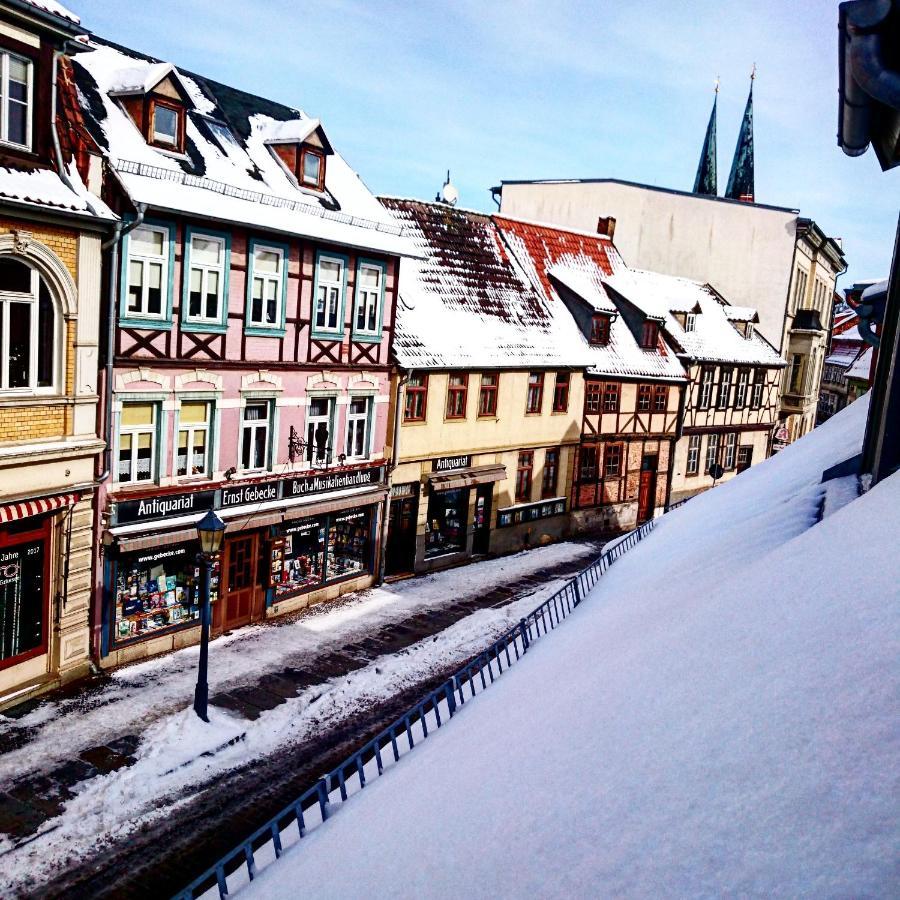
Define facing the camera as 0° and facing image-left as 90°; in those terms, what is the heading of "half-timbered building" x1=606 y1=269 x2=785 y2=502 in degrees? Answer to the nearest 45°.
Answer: approximately 315°

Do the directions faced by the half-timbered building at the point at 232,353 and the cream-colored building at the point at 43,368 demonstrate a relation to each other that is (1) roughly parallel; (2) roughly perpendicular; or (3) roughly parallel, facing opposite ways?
roughly parallel

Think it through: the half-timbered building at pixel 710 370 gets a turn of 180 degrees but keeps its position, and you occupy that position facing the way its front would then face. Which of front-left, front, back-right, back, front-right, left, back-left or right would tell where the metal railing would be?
back-left

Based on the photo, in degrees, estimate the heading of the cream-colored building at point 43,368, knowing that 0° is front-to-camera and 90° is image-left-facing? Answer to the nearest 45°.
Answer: approximately 315°

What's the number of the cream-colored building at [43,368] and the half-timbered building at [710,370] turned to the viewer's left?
0

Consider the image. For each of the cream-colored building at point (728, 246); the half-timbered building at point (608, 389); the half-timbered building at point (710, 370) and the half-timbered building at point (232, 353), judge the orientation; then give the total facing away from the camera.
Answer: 0

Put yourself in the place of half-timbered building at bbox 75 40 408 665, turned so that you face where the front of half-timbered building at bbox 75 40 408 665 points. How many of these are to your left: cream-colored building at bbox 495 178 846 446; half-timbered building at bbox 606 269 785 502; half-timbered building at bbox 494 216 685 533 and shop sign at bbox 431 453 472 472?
4

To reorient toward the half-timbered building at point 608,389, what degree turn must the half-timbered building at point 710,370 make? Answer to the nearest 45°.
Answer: approximately 90° to its right

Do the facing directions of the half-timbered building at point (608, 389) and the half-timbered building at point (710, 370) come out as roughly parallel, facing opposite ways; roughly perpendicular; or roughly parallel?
roughly parallel

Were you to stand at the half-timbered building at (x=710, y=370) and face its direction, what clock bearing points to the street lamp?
The street lamp is roughly at 2 o'clock from the half-timbered building.

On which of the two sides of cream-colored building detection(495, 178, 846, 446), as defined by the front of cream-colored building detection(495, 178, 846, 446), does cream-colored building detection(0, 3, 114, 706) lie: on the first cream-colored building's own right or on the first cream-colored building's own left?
on the first cream-colored building's own right

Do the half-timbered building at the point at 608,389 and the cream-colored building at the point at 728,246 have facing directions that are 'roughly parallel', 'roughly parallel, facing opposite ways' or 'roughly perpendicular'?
roughly parallel

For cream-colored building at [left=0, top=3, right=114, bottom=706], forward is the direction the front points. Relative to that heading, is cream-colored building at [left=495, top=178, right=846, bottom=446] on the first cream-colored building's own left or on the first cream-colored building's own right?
on the first cream-colored building's own left

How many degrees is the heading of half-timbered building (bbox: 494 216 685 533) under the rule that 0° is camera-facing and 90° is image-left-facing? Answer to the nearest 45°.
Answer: approximately 315°

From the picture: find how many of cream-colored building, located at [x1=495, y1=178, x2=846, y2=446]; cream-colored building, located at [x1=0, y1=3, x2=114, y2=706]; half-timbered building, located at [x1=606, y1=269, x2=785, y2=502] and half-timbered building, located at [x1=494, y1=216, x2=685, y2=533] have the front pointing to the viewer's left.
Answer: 0

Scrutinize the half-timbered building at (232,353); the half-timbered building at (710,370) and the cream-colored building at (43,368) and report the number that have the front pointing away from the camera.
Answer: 0

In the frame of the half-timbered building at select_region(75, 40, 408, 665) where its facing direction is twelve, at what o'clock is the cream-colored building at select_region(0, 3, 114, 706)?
The cream-colored building is roughly at 3 o'clock from the half-timbered building.

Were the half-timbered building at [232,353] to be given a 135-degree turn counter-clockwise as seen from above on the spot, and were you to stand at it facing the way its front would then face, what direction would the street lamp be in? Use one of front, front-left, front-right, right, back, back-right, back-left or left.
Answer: back

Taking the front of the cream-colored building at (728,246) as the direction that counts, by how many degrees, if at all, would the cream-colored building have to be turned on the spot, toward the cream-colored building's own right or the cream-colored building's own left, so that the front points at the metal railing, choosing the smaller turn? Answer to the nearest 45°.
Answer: approximately 45° to the cream-colored building's own right
